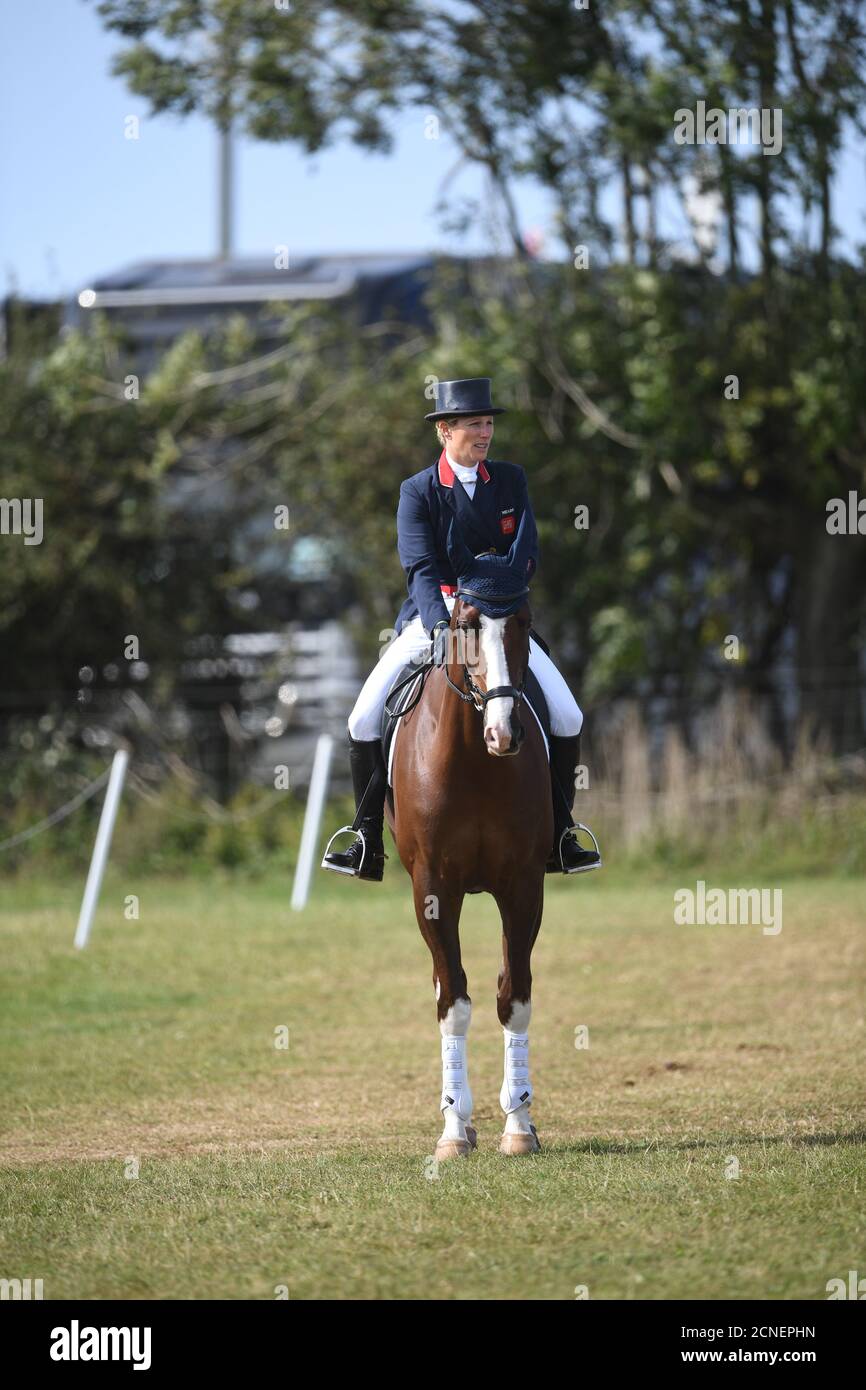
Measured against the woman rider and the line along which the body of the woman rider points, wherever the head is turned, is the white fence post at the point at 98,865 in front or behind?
behind

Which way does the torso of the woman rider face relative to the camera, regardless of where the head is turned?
toward the camera

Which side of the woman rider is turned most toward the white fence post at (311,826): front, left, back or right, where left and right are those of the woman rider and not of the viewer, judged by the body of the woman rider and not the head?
back

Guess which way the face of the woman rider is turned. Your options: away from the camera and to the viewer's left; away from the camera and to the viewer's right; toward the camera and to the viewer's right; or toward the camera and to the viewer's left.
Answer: toward the camera and to the viewer's right

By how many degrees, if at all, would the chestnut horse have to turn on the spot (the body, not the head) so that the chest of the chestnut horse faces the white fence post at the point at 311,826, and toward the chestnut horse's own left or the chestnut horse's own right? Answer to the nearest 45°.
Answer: approximately 180°

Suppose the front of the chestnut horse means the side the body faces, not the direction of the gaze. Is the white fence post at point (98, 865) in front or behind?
behind

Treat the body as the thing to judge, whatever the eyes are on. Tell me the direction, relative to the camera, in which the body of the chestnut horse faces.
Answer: toward the camera
